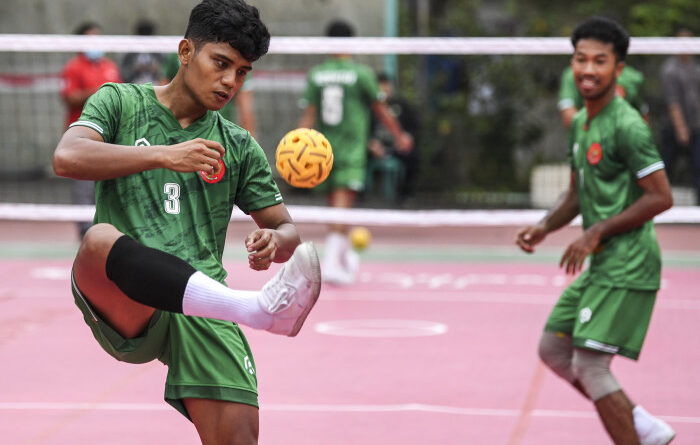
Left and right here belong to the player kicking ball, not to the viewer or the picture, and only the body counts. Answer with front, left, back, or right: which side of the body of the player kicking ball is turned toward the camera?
front

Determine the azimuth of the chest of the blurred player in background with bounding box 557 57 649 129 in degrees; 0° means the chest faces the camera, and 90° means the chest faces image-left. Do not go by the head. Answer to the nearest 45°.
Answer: approximately 0°

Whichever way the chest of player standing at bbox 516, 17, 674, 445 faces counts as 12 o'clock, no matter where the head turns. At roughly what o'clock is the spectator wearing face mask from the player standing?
The spectator wearing face mask is roughly at 3 o'clock from the player standing.

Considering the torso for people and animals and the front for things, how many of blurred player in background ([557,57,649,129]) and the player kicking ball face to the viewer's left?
0

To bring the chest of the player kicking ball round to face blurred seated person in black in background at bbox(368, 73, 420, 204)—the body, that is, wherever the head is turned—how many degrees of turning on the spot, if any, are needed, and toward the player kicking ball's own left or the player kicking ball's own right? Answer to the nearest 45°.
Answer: approximately 180°

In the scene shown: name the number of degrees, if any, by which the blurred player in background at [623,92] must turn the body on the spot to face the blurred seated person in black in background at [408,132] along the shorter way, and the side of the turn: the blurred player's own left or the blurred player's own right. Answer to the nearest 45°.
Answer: approximately 135° to the blurred player's own right

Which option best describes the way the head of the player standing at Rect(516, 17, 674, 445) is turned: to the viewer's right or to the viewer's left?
to the viewer's left

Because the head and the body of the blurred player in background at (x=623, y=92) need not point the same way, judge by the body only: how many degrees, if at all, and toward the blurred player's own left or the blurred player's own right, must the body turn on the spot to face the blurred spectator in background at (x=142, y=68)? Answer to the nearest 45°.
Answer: approximately 90° to the blurred player's own right

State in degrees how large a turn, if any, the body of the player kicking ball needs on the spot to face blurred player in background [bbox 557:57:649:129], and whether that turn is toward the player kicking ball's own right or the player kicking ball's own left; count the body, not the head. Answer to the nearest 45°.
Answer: approximately 135° to the player kicking ball's own left

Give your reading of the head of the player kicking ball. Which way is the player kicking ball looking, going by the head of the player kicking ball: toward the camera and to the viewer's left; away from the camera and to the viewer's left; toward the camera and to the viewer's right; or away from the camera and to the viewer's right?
toward the camera and to the viewer's right

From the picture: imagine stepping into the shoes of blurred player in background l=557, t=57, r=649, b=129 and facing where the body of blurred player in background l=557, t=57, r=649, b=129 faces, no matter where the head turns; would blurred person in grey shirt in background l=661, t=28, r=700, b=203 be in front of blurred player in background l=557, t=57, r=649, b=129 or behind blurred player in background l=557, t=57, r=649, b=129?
behind
